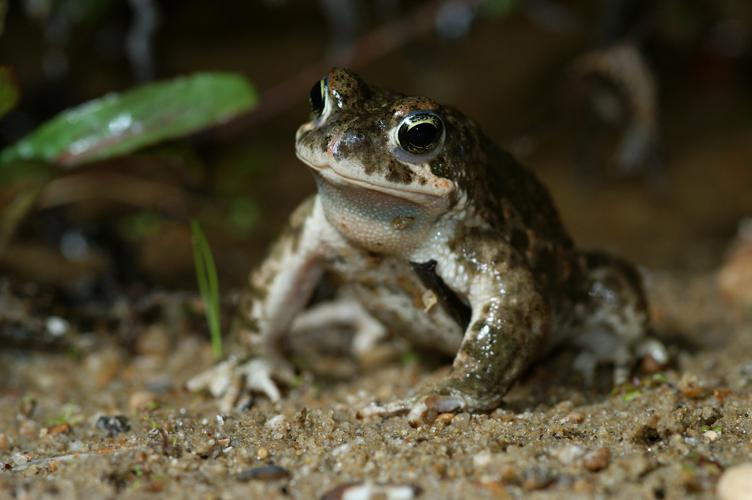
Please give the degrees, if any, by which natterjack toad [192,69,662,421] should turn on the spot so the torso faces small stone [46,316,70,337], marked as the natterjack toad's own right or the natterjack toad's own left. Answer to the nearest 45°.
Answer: approximately 90° to the natterjack toad's own right

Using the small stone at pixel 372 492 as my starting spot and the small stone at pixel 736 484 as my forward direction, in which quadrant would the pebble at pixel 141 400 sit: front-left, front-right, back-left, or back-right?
back-left

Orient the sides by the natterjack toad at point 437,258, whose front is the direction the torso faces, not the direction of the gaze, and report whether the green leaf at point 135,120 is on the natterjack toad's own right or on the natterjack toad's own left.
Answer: on the natterjack toad's own right

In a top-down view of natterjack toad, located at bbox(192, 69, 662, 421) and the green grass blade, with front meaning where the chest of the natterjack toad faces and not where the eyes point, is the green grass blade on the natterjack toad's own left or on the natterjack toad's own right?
on the natterjack toad's own right

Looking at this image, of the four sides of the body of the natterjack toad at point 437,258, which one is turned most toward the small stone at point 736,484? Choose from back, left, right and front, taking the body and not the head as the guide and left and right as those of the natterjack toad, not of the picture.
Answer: left

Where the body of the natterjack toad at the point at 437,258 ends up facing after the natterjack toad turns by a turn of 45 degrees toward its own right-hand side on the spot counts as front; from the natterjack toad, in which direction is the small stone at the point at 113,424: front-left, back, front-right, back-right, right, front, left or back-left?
front

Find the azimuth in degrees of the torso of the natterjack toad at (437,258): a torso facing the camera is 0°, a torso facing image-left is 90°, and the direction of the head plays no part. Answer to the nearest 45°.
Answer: approximately 45°

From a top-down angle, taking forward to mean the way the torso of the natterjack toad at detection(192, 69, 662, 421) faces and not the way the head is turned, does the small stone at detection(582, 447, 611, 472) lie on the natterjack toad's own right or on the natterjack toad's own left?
on the natterjack toad's own left
